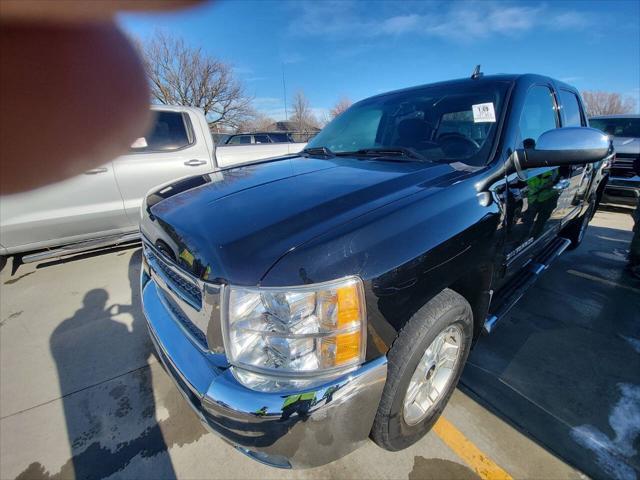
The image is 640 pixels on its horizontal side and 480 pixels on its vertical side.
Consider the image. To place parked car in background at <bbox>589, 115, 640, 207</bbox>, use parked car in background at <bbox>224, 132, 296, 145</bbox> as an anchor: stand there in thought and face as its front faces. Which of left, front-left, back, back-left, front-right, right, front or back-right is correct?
back-left

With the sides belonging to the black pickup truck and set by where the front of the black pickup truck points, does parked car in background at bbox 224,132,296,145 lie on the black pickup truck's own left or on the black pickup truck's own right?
on the black pickup truck's own right

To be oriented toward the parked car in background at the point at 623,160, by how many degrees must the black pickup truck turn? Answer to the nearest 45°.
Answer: approximately 180°

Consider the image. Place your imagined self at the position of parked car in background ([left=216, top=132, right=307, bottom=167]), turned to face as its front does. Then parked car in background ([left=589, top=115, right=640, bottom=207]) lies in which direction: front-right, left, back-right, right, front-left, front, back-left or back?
back

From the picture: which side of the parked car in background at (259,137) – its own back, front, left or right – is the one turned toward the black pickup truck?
left
